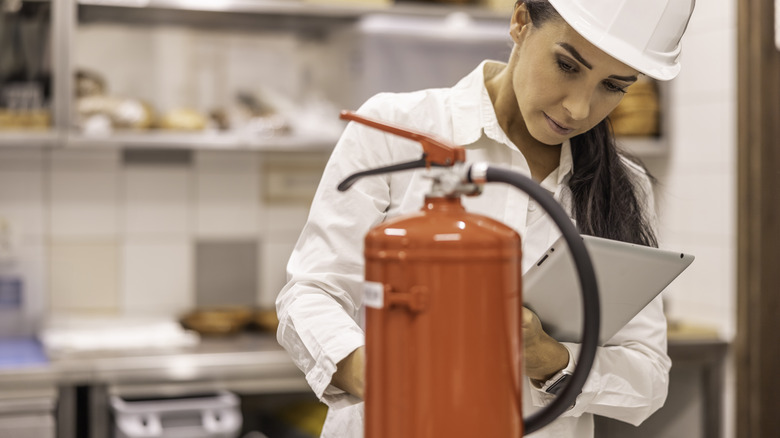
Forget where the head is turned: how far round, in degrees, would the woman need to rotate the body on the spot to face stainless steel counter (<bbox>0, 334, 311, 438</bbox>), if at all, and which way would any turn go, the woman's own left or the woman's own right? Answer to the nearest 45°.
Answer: approximately 180°

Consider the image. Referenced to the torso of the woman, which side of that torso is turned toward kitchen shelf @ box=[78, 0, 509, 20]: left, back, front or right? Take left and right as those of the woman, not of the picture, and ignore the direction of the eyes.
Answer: back

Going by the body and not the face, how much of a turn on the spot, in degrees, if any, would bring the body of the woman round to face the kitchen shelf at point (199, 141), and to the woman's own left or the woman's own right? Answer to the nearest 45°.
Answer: approximately 180°

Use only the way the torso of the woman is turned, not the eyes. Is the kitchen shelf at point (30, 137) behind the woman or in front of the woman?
behind

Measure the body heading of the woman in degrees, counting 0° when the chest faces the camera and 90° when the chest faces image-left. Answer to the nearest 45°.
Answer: approximately 315°
